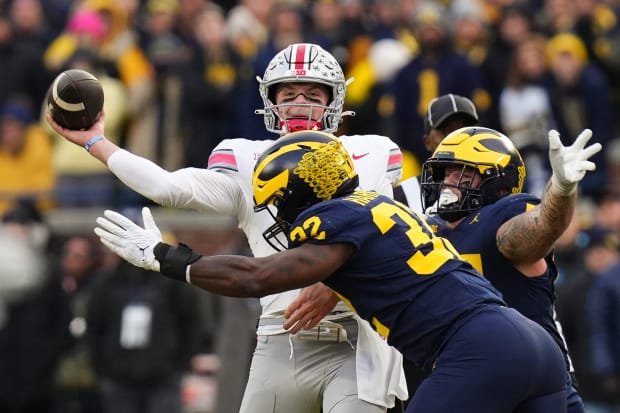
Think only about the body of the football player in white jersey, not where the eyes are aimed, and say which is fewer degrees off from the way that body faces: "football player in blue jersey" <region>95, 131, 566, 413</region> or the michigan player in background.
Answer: the football player in blue jersey

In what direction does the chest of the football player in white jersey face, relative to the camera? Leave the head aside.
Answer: toward the camera

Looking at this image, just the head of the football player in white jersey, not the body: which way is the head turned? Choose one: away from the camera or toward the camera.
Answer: toward the camera

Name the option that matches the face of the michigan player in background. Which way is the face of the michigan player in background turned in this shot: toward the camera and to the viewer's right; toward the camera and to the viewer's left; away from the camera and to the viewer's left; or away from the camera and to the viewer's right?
toward the camera and to the viewer's left

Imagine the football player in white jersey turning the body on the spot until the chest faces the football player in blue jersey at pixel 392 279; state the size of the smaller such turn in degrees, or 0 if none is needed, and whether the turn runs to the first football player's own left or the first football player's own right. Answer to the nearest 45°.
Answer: approximately 45° to the first football player's own left

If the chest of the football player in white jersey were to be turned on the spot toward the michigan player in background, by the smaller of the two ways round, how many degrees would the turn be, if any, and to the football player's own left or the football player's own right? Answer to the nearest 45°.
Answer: approximately 90° to the football player's own left

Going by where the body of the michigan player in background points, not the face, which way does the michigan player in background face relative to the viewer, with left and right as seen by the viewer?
facing the viewer and to the left of the viewer

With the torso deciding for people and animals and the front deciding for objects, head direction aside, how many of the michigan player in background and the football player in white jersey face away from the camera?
0

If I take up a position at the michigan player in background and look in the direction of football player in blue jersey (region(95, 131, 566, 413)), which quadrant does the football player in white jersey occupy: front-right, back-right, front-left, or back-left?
front-right

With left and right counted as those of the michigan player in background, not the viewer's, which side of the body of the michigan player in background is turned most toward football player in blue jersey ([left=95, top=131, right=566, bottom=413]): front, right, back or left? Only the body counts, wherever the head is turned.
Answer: front
